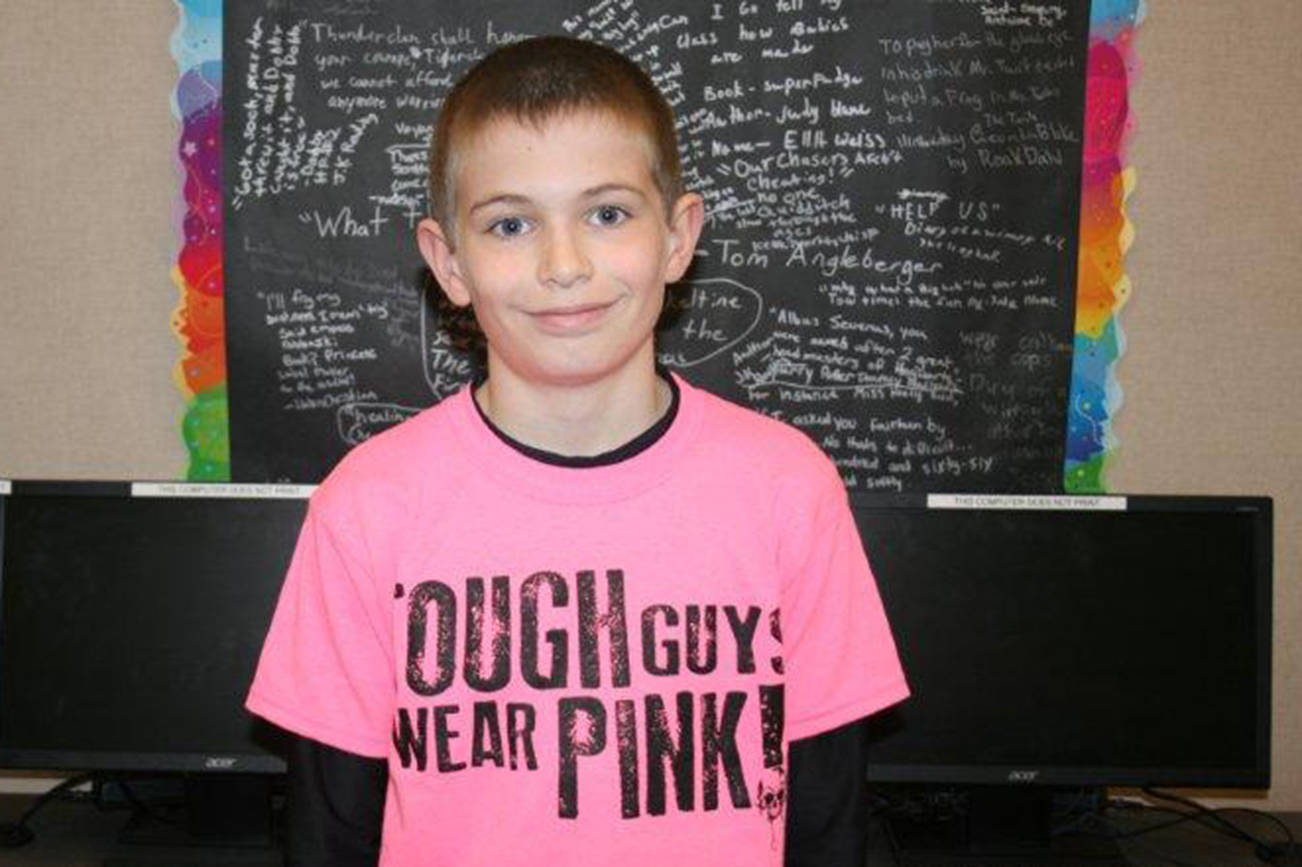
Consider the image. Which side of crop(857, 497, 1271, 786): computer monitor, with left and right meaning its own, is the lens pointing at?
front

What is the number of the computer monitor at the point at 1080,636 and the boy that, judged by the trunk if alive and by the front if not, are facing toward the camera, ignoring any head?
2

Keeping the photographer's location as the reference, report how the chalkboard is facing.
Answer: facing the viewer

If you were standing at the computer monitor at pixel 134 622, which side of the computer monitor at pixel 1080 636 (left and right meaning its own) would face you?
right

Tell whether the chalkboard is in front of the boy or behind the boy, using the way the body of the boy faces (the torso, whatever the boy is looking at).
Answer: behind

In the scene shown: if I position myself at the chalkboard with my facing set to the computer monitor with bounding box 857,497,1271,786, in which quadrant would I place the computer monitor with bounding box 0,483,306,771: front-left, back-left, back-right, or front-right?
back-right

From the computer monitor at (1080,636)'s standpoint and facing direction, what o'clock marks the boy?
The boy is roughly at 1 o'clock from the computer monitor.

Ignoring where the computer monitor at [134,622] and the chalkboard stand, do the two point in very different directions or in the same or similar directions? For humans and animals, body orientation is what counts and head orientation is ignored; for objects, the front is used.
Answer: same or similar directions

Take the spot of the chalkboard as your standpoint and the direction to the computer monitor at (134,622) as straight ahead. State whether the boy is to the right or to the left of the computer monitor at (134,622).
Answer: left

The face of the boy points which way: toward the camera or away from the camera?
toward the camera

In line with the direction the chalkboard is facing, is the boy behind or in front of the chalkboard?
in front

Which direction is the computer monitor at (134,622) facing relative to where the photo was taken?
toward the camera
